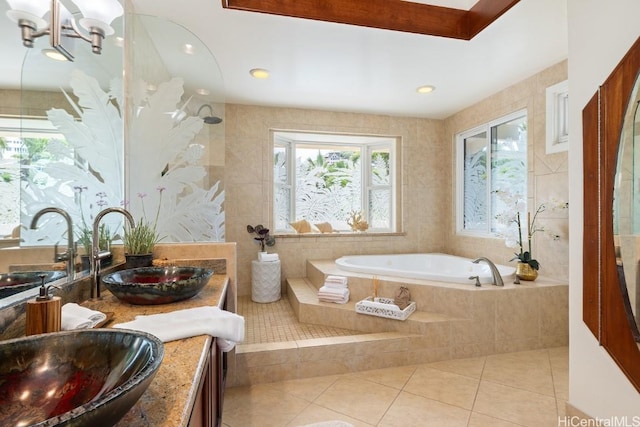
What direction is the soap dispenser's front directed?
to the viewer's right

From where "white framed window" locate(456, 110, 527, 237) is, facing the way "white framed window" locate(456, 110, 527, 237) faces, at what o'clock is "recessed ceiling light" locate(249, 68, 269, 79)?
The recessed ceiling light is roughly at 12 o'clock from the white framed window.

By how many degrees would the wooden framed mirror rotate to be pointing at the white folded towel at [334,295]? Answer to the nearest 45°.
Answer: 0° — it already faces it

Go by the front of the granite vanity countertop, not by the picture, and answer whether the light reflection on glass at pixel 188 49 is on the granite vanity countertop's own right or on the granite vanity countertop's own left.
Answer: on the granite vanity countertop's own left

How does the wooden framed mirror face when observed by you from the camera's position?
facing to the left of the viewer

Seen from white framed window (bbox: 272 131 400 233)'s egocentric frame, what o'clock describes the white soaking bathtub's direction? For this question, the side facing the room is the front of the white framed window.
The white soaking bathtub is roughly at 10 o'clock from the white framed window.

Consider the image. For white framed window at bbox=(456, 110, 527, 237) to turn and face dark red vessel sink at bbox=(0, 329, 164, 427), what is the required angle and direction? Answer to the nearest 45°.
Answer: approximately 45° to its left

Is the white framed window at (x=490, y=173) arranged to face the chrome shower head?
yes

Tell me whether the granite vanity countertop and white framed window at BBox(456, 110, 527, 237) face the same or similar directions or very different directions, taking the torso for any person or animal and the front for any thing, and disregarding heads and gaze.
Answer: very different directions

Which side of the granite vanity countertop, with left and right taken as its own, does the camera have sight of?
right

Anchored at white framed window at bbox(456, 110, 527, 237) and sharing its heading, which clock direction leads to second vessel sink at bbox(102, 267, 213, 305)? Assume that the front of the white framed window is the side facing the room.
The second vessel sink is roughly at 11 o'clock from the white framed window.

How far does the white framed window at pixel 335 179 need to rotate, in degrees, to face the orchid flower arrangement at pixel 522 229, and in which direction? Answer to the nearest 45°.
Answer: approximately 45° to its left
